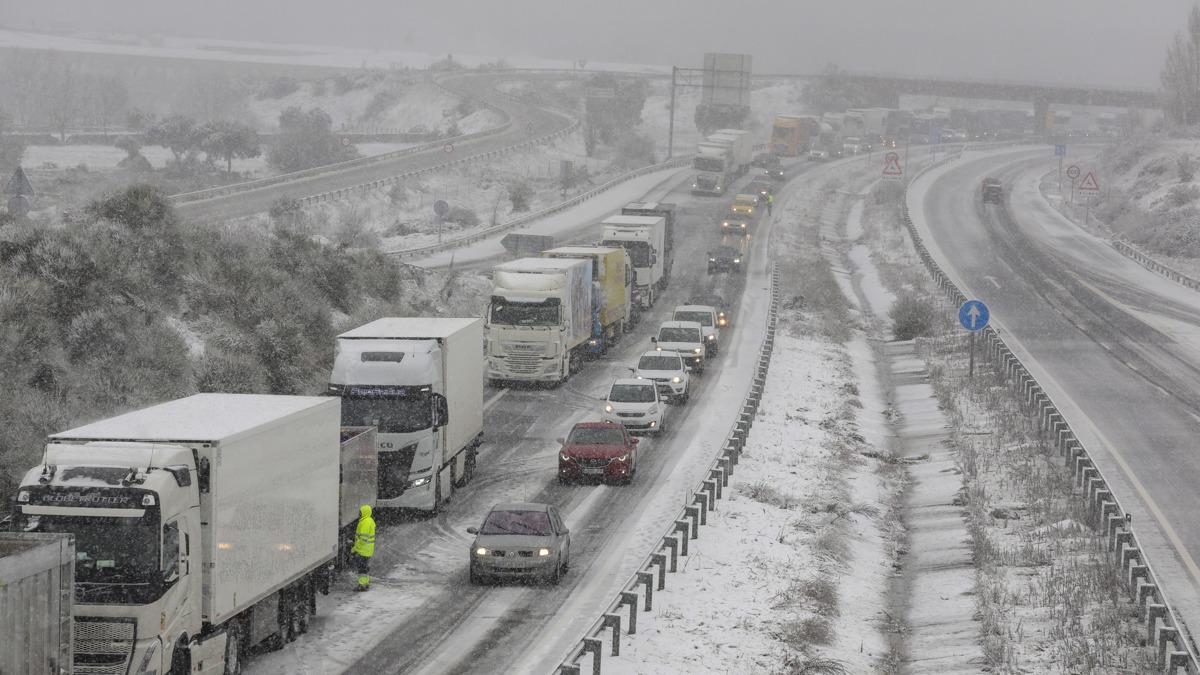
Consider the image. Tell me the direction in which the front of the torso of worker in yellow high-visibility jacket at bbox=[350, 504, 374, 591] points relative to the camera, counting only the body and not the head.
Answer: to the viewer's left

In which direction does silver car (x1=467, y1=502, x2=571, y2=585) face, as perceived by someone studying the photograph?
facing the viewer

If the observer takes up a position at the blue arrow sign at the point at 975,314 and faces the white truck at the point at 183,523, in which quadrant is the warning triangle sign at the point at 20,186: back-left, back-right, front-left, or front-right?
front-right

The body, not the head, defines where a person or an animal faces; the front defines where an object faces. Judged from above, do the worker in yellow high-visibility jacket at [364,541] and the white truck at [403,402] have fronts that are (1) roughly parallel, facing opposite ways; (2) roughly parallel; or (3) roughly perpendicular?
roughly parallel, facing opposite ways

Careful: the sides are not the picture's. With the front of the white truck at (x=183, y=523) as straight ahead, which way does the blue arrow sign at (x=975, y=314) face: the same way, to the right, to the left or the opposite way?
the same way

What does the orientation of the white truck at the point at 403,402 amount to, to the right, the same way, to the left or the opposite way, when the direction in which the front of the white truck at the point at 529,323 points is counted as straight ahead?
the same way

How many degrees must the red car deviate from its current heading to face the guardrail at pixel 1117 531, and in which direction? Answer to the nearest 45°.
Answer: approximately 45° to its left

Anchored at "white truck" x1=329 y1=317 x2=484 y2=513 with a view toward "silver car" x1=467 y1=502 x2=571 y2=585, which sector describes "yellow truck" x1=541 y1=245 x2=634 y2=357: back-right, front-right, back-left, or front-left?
back-left

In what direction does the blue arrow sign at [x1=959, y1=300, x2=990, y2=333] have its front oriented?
toward the camera

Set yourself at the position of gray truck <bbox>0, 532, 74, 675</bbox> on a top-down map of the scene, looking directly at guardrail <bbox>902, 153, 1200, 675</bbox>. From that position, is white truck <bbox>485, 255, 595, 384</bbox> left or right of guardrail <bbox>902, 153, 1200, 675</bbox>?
left

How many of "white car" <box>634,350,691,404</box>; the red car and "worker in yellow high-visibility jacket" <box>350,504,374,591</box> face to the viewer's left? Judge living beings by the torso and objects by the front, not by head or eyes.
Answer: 1

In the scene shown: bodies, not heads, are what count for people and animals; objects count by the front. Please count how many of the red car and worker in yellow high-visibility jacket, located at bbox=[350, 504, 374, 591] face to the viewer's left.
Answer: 1

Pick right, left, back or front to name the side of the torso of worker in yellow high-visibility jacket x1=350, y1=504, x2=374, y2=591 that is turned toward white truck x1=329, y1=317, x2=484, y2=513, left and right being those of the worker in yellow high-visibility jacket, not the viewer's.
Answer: right

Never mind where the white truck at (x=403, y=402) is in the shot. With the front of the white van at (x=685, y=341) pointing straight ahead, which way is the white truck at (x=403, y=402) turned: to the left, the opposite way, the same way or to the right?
the same way

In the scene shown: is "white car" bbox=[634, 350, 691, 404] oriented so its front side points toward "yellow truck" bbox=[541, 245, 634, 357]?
no

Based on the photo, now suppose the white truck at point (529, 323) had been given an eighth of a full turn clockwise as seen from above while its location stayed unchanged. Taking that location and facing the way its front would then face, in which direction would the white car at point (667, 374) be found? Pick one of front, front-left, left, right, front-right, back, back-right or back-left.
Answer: back-left

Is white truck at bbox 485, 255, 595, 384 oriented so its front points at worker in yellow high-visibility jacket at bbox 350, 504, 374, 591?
yes

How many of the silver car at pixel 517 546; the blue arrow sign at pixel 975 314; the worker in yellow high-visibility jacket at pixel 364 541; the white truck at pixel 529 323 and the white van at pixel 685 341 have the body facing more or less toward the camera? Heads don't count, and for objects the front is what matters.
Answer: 4

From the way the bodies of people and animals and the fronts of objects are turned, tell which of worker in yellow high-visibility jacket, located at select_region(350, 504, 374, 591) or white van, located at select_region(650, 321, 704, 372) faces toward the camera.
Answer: the white van
